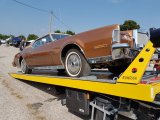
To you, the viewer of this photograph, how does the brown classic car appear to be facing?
facing the viewer and to the right of the viewer
